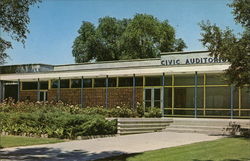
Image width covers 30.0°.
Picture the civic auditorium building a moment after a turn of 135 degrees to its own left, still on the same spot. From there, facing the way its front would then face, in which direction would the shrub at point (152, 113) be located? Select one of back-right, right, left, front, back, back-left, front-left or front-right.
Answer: right

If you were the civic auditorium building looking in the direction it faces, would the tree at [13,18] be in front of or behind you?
in front

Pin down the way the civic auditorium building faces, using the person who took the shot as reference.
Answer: facing the viewer and to the left of the viewer

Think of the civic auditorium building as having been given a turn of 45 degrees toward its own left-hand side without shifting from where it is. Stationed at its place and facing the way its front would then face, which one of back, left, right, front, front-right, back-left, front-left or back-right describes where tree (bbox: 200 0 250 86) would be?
front
